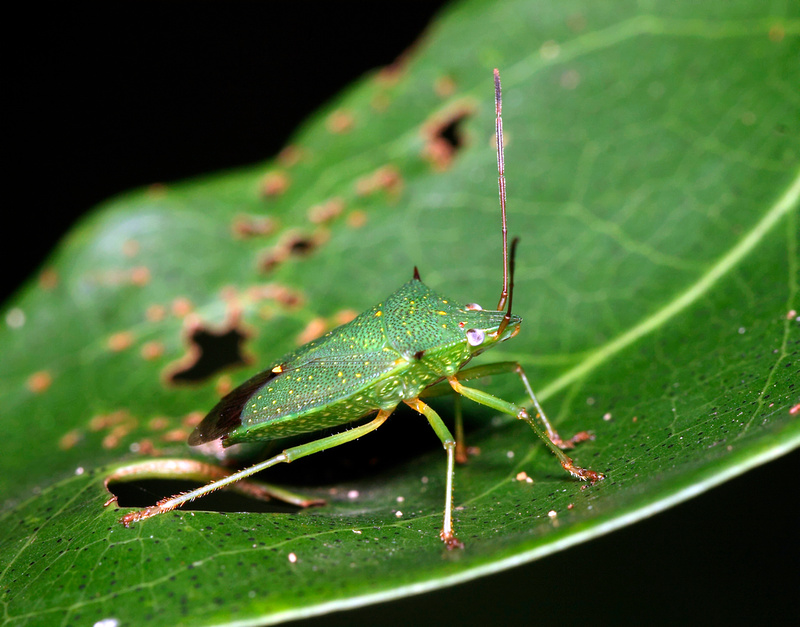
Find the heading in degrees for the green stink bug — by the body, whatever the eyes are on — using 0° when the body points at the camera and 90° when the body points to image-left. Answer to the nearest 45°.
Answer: approximately 270°
